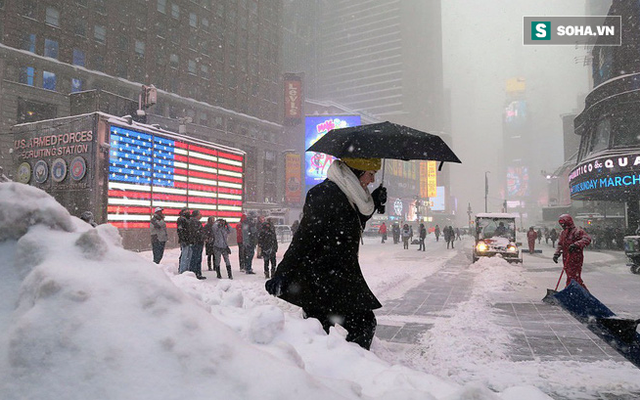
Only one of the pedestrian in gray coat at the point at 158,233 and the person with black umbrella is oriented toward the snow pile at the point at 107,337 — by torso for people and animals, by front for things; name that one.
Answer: the pedestrian in gray coat

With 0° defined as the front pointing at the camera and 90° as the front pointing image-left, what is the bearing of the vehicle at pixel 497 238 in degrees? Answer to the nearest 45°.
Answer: approximately 0°

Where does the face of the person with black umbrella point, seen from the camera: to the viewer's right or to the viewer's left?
to the viewer's right

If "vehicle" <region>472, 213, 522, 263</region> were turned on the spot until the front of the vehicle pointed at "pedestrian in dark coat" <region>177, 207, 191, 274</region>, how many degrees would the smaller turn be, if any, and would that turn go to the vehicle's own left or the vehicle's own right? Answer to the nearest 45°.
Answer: approximately 45° to the vehicle's own right

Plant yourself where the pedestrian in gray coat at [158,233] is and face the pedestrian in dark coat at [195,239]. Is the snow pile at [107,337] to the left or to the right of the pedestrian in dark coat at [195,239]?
right

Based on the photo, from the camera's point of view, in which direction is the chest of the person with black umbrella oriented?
to the viewer's right

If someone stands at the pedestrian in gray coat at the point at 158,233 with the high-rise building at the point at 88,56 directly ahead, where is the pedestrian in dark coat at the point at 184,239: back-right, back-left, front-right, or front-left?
back-right

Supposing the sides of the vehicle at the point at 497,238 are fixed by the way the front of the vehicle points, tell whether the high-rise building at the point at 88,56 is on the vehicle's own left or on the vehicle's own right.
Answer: on the vehicle's own right

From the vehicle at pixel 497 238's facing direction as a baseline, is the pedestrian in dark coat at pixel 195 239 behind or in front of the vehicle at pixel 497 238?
in front

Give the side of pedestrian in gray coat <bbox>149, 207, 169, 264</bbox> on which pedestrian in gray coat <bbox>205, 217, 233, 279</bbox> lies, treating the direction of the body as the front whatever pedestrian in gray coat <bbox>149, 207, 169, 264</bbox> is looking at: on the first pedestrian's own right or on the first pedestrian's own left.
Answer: on the first pedestrian's own left

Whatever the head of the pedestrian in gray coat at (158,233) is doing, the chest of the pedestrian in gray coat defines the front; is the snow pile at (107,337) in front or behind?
in front

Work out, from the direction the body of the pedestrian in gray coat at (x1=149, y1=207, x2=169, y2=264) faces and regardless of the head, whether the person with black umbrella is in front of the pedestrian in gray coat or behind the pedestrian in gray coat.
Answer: in front

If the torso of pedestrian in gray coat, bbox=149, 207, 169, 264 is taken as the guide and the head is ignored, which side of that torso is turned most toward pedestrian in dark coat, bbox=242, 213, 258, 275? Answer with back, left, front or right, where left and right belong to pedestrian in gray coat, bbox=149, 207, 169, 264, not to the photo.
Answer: left
